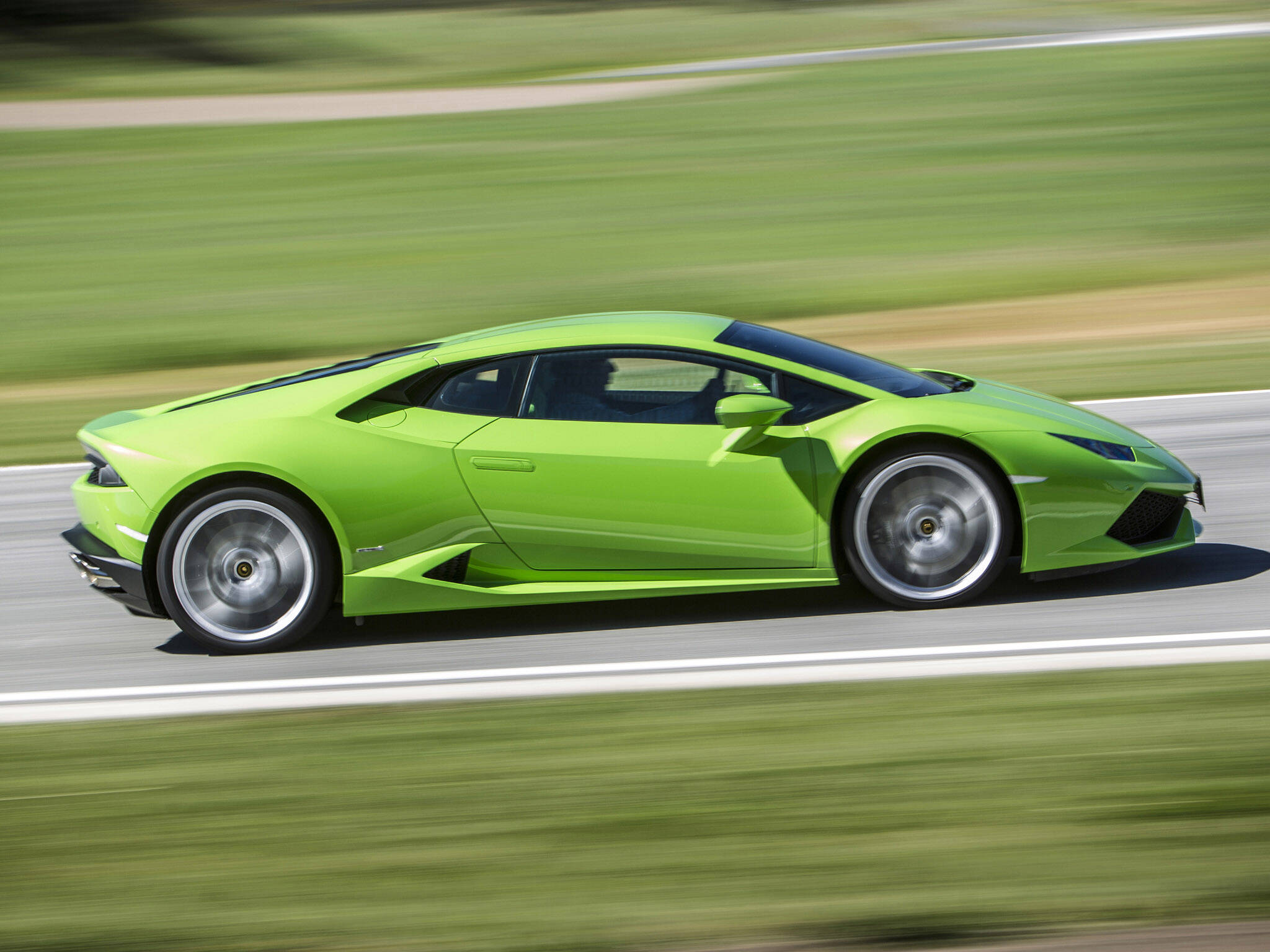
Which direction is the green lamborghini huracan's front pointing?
to the viewer's right
